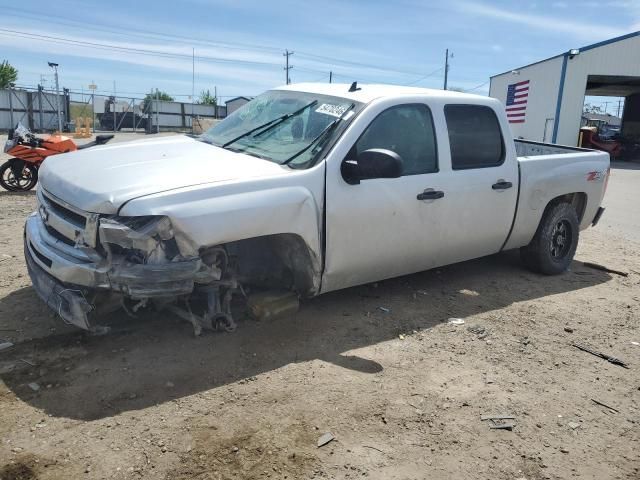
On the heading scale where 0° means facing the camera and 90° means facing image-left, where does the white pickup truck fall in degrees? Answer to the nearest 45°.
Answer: approximately 45°

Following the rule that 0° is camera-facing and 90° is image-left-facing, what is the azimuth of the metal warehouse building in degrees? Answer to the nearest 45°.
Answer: approximately 45°

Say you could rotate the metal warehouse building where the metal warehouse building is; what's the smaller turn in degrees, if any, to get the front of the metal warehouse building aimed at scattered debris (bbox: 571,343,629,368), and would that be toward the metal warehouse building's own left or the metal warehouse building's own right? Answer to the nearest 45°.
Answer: approximately 45° to the metal warehouse building's own left

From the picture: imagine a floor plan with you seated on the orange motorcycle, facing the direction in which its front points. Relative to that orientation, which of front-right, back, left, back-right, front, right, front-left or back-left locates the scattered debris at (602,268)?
back-left

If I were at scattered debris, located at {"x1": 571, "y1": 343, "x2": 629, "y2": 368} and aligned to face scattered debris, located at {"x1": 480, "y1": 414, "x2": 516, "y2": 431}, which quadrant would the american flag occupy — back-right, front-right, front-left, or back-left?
back-right

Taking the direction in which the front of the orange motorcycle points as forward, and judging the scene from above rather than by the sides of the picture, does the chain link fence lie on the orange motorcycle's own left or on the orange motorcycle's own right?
on the orange motorcycle's own right

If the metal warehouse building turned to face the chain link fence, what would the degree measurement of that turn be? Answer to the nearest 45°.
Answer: approximately 45° to its right

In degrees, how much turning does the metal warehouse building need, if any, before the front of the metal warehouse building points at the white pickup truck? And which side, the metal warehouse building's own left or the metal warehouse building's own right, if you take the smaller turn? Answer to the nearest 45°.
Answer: approximately 45° to the metal warehouse building's own left

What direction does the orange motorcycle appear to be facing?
to the viewer's left
